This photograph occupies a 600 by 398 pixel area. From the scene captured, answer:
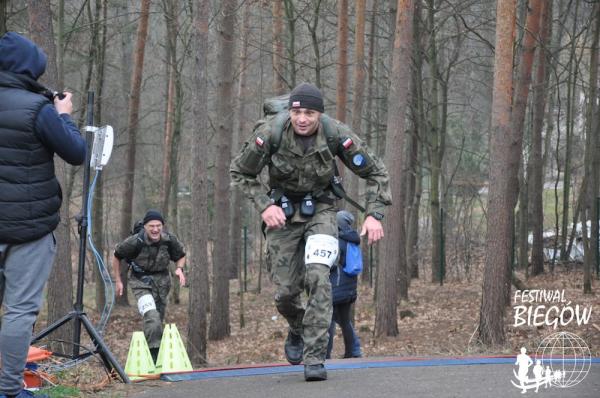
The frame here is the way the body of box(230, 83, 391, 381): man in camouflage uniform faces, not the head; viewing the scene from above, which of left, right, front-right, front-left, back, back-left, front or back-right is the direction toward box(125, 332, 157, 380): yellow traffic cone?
back-right

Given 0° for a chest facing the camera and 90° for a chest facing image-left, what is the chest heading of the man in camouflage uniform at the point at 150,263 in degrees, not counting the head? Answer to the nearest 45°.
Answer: approximately 0°

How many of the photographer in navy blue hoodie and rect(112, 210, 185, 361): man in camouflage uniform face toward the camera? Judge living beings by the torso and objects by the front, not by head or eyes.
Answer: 1

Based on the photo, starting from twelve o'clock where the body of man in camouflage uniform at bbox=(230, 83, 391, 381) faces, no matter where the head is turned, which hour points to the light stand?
The light stand is roughly at 3 o'clock from the man in camouflage uniform.

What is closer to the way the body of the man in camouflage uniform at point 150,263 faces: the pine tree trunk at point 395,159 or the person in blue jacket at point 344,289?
the person in blue jacket

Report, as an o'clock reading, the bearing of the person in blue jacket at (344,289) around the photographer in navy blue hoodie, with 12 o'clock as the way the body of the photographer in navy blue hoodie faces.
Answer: The person in blue jacket is roughly at 12 o'clock from the photographer in navy blue hoodie.

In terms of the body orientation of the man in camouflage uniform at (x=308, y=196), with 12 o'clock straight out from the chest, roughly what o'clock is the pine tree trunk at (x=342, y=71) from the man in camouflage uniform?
The pine tree trunk is roughly at 6 o'clock from the man in camouflage uniform.

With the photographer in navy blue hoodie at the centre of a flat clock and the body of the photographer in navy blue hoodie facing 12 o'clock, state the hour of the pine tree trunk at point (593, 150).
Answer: The pine tree trunk is roughly at 12 o'clock from the photographer in navy blue hoodie.

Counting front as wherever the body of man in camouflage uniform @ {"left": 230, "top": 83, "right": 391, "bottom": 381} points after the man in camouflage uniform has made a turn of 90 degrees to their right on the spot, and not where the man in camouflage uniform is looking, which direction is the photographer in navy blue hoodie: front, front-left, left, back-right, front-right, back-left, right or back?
front-left

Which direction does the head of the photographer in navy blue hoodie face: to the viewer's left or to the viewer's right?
to the viewer's right

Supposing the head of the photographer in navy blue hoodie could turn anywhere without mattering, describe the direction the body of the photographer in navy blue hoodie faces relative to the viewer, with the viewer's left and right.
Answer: facing away from the viewer and to the right of the viewer

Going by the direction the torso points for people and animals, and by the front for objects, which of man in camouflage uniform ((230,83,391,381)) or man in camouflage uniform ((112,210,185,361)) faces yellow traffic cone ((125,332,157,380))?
man in camouflage uniform ((112,210,185,361))

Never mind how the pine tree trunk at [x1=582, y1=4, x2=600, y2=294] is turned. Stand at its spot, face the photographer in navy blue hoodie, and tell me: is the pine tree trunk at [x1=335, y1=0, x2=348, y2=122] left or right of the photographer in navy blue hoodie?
right
